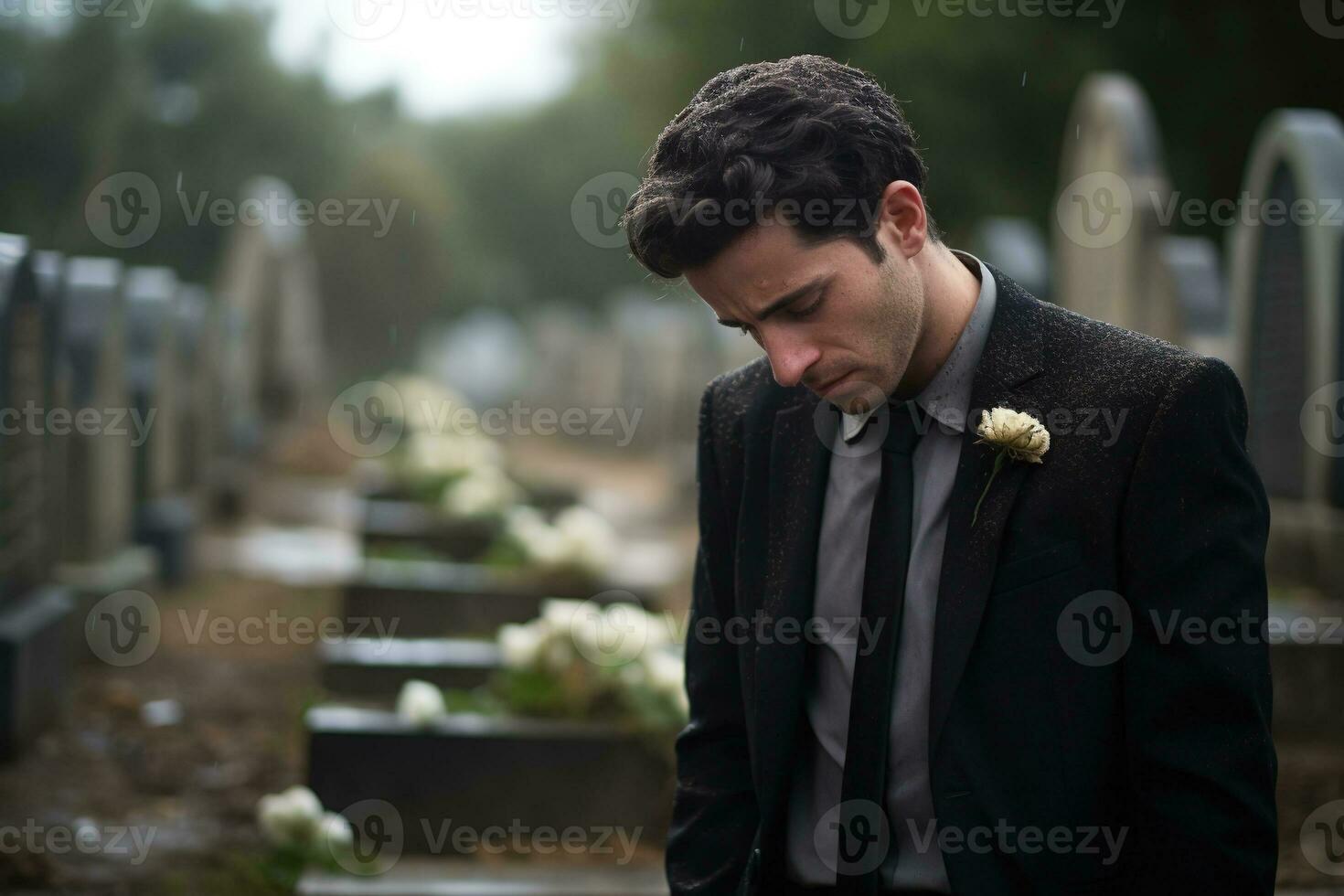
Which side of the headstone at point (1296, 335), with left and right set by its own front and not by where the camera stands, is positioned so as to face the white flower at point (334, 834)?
front

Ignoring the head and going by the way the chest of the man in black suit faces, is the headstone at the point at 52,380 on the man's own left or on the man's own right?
on the man's own right

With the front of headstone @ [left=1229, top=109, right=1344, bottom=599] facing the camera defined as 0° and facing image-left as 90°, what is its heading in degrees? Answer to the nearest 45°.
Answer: approximately 45°

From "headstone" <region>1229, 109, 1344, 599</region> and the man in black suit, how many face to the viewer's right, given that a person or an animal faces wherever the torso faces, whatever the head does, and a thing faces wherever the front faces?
0

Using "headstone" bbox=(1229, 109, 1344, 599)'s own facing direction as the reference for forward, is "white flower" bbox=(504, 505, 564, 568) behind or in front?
in front

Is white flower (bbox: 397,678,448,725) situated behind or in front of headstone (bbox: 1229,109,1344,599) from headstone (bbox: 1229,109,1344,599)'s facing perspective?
in front

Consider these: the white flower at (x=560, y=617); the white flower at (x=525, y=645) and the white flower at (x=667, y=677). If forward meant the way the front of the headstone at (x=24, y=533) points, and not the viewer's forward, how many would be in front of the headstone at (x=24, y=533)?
3

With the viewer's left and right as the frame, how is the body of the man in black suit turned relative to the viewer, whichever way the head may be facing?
facing the viewer and to the left of the viewer

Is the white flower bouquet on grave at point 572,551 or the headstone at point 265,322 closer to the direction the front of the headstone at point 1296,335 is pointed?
the white flower bouquet on grave

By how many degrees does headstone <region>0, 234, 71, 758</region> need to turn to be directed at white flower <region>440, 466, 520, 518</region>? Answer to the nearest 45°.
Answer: approximately 90° to its left

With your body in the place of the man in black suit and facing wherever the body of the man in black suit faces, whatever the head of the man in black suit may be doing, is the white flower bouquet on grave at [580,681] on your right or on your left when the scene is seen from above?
on your right

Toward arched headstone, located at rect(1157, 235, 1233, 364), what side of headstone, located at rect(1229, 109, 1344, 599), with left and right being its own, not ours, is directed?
right

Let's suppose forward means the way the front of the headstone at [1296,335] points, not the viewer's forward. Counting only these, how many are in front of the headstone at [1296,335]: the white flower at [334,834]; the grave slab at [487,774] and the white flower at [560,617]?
3

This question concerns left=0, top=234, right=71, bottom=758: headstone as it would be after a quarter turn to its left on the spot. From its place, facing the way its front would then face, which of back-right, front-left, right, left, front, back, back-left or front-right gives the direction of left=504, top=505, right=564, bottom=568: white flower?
front-right

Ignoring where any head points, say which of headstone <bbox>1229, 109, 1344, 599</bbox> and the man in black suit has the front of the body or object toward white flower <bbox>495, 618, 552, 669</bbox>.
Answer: the headstone
